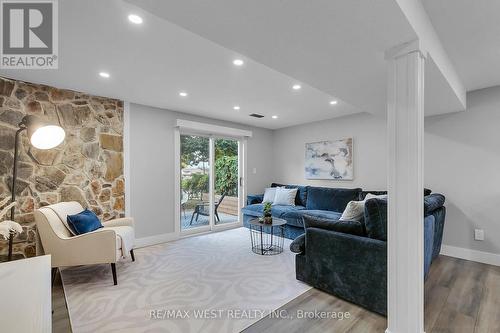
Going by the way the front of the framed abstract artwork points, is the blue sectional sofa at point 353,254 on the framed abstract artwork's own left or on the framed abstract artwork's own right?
on the framed abstract artwork's own left

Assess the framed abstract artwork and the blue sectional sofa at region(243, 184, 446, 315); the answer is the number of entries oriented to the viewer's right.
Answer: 0

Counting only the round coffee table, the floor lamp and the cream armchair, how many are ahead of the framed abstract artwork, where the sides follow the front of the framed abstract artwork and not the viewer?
3

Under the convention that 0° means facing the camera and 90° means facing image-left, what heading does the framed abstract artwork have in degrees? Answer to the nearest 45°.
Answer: approximately 45°

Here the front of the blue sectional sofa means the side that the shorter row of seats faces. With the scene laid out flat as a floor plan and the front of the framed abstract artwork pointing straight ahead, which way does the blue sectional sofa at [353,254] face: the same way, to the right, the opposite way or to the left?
to the right
